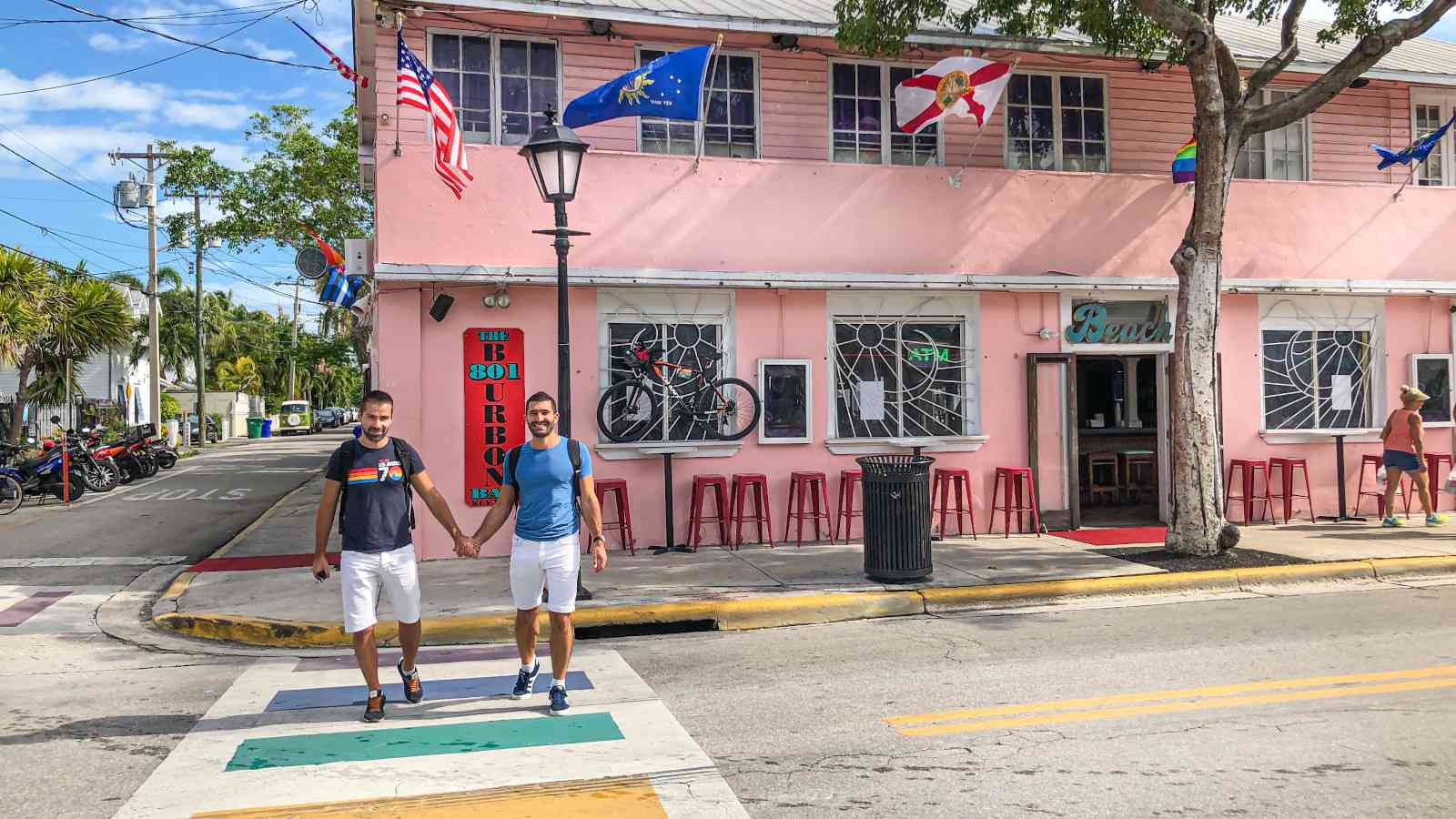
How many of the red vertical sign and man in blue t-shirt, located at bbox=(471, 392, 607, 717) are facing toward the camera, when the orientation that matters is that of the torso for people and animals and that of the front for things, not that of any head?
2

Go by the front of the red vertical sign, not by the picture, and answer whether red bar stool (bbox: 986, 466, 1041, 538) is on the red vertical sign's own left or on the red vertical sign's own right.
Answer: on the red vertical sign's own left

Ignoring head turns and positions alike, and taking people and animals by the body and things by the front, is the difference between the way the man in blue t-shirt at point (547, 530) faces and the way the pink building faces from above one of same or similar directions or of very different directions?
same or similar directions

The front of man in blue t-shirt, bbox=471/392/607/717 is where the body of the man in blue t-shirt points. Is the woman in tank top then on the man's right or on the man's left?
on the man's left

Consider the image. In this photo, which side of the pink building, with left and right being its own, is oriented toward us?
front

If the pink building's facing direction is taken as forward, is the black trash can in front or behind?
in front

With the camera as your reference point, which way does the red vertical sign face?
facing the viewer

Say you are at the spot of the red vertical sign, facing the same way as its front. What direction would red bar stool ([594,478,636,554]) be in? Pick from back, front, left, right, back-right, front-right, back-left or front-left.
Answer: left

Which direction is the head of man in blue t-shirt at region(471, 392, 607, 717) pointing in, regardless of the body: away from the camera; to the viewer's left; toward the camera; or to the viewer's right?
toward the camera

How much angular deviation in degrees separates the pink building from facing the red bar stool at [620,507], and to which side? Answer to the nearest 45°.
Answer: approximately 45° to its right

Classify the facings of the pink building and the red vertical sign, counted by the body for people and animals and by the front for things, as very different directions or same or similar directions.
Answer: same or similar directions

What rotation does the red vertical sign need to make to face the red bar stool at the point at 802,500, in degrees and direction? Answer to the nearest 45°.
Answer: approximately 90° to its left

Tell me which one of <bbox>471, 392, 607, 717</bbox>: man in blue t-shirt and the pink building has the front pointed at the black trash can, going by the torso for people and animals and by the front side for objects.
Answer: the pink building
